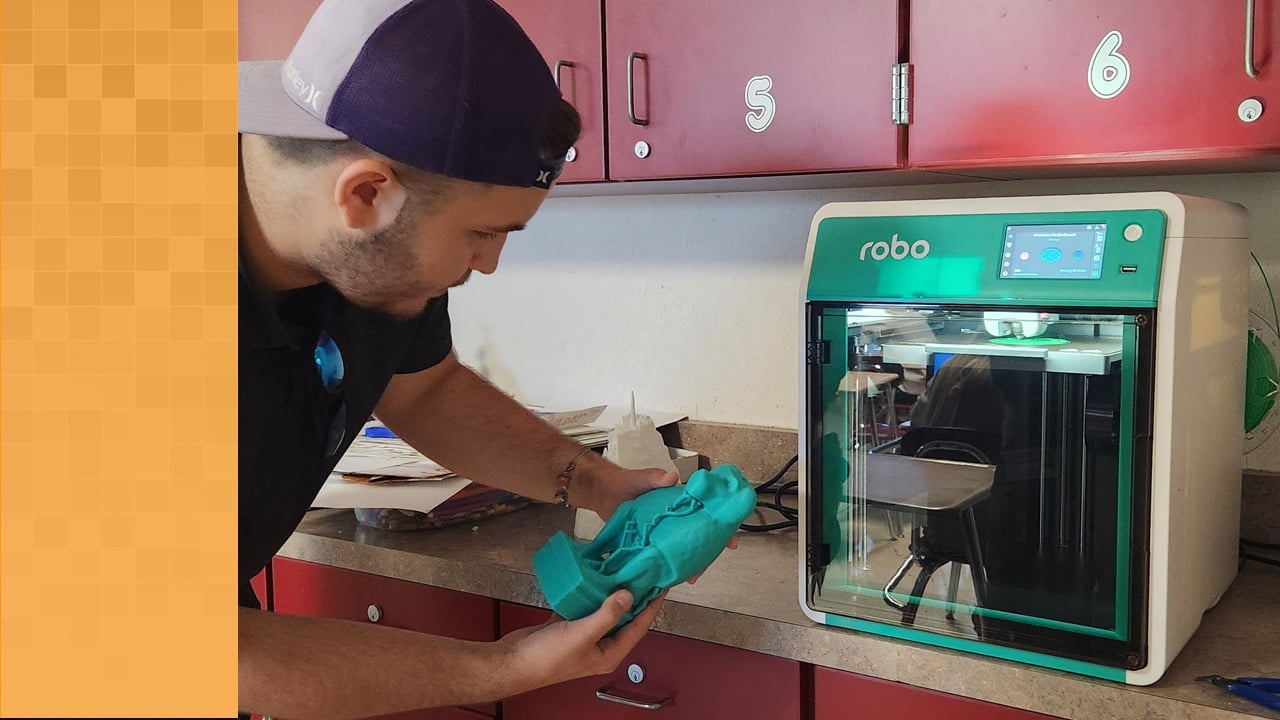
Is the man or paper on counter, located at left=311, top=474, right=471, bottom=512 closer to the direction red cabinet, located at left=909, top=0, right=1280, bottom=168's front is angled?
the man

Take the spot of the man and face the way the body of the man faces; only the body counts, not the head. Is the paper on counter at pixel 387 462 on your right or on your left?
on your left

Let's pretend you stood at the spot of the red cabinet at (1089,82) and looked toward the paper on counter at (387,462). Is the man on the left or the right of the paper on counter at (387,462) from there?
left

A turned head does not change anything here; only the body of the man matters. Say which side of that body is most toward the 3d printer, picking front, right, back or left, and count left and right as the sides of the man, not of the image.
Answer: front

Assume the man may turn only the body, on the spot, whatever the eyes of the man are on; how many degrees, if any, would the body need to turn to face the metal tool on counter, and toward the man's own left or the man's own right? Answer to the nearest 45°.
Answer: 0° — they already face it

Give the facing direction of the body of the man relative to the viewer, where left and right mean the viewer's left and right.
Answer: facing to the right of the viewer

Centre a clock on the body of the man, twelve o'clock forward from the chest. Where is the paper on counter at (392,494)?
The paper on counter is roughly at 9 o'clock from the man.

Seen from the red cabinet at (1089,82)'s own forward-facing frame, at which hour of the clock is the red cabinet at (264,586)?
the red cabinet at (264,586) is roughly at 3 o'clock from the red cabinet at (1089,82).

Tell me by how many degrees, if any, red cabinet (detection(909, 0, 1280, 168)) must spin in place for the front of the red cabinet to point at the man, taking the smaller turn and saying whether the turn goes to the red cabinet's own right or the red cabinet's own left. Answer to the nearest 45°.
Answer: approximately 45° to the red cabinet's own right

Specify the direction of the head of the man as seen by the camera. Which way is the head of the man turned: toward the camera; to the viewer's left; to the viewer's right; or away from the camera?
to the viewer's right

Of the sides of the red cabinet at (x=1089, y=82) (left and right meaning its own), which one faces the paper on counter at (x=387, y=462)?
right

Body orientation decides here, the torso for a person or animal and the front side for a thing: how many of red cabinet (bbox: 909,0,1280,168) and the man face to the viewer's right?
1

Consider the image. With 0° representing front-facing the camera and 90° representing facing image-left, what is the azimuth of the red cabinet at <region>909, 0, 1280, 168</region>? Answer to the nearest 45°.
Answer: approximately 0°

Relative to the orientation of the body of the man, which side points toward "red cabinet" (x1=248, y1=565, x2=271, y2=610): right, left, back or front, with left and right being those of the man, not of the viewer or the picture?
left
